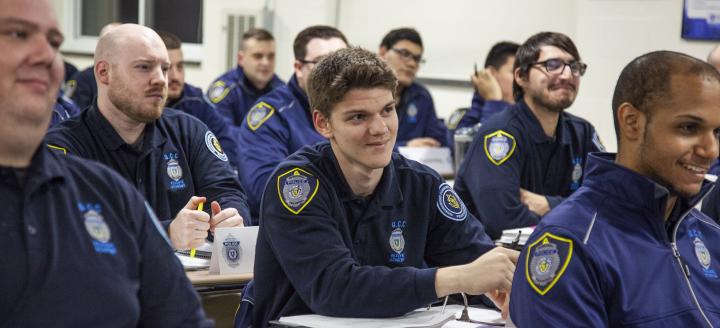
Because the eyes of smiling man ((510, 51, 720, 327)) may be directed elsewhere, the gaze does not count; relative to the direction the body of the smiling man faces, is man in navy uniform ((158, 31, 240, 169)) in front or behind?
behind

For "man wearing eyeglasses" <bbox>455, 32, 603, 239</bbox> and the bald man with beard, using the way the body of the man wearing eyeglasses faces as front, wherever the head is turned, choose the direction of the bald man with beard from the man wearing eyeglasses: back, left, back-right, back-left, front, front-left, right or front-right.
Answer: right

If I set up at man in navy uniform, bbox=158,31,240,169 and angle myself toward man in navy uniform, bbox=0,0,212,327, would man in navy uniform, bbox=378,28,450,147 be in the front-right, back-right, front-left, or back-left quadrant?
back-left

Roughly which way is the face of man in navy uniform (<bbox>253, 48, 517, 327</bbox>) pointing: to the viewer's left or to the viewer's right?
to the viewer's right

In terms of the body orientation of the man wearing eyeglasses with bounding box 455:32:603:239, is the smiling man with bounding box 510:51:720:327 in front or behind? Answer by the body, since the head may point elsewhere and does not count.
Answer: in front

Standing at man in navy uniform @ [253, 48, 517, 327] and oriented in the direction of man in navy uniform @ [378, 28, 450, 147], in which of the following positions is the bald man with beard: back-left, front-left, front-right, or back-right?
front-left

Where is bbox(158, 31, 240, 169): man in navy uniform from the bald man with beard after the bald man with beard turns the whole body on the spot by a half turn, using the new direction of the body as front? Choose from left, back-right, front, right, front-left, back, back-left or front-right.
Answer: front-right

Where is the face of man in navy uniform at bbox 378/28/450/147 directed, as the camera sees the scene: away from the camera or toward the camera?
toward the camera

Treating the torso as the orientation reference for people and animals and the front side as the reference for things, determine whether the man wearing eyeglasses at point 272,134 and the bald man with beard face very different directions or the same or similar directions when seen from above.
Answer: same or similar directions

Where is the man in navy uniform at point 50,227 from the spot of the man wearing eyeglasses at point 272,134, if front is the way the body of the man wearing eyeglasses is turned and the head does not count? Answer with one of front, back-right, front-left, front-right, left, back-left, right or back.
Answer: front-right

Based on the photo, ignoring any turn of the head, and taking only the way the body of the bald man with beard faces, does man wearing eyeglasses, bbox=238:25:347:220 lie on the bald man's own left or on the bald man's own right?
on the bald man's own left

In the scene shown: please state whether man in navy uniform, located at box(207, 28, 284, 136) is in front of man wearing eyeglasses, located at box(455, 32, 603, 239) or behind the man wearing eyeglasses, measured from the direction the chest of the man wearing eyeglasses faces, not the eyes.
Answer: behind

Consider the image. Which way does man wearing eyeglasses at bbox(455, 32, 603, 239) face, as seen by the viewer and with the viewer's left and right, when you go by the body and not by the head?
facing the viewer and to the right of the viewer
